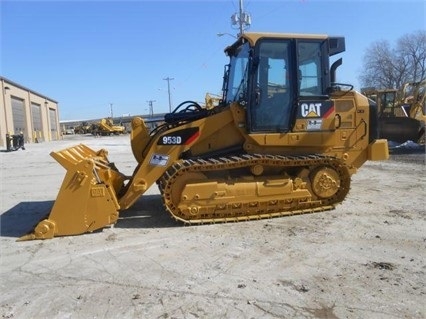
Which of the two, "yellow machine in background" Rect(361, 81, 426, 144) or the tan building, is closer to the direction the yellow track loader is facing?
the tan building

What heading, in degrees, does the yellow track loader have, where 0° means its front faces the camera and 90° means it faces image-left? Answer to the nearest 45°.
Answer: approximately 90°

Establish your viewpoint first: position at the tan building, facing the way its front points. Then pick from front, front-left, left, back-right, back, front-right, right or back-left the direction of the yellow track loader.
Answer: front-right

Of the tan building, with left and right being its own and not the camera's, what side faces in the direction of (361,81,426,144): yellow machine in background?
front

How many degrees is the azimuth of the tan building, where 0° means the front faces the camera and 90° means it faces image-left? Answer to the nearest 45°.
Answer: approximately 315°

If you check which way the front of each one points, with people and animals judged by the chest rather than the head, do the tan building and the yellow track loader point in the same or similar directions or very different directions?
very different directions

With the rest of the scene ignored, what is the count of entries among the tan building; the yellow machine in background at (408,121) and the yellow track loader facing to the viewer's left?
1

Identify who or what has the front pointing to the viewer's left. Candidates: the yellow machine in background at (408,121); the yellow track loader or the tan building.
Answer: the yellow track loader

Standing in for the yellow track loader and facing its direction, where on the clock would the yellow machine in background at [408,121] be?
The yellow machine in background is roughly at 4 o'clock from the yellow track loader.

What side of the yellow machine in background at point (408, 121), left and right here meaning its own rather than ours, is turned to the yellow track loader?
front

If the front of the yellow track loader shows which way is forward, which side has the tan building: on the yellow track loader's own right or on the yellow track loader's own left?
on the yellow track loader's own right
